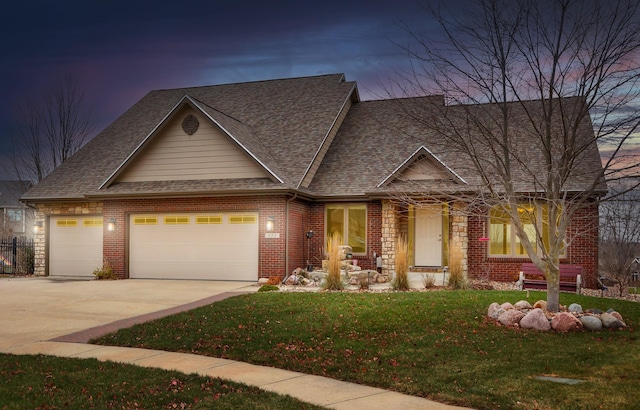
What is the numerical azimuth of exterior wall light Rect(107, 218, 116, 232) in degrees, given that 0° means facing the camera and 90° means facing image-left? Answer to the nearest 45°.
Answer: approximately 0°

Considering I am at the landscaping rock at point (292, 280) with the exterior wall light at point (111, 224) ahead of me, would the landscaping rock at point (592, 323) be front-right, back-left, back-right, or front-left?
back-left

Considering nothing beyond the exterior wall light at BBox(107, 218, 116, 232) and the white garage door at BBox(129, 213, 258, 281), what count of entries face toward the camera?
2

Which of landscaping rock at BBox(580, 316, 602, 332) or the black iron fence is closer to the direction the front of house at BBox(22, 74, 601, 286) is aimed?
the landscaping rock
